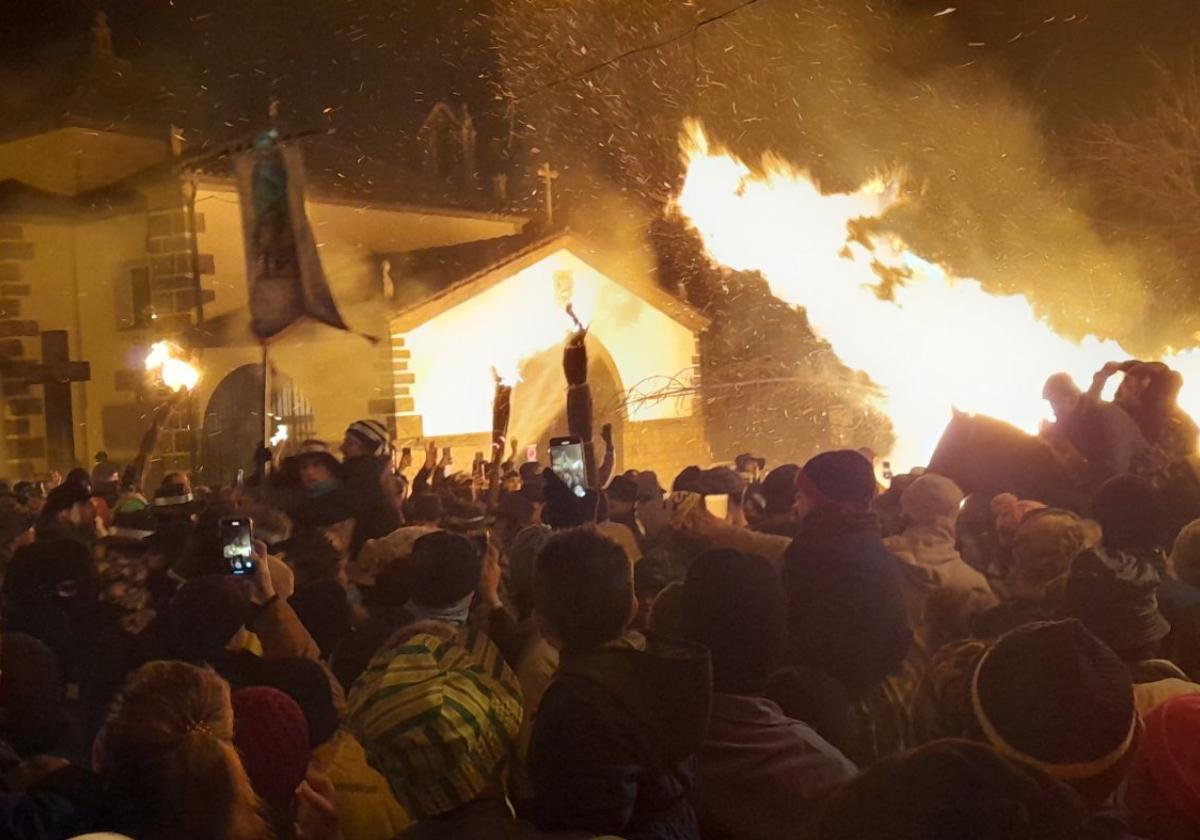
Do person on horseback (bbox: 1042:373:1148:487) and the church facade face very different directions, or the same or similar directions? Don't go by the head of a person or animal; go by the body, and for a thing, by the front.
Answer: very different directions

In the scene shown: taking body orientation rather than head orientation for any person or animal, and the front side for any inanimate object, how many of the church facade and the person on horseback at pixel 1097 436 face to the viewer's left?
1

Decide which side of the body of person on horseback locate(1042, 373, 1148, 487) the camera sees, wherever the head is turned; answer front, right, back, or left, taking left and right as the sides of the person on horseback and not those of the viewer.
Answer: left

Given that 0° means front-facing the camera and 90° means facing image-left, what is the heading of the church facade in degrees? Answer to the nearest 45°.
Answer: approximately 315°

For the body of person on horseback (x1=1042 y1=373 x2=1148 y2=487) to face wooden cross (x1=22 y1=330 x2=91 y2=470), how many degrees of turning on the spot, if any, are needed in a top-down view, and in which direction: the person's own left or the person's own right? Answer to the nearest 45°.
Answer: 0° — they already face it

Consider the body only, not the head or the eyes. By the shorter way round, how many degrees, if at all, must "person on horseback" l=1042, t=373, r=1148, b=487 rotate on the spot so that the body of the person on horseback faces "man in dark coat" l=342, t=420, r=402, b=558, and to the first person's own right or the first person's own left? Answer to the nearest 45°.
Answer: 0° — they already face them

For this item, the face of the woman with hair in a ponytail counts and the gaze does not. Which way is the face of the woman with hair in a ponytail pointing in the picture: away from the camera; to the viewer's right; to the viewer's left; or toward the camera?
away from the camera

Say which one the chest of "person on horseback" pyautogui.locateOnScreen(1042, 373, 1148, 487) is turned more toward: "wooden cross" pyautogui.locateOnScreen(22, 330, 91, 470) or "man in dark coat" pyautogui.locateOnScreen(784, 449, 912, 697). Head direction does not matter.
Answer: the wooden cross
